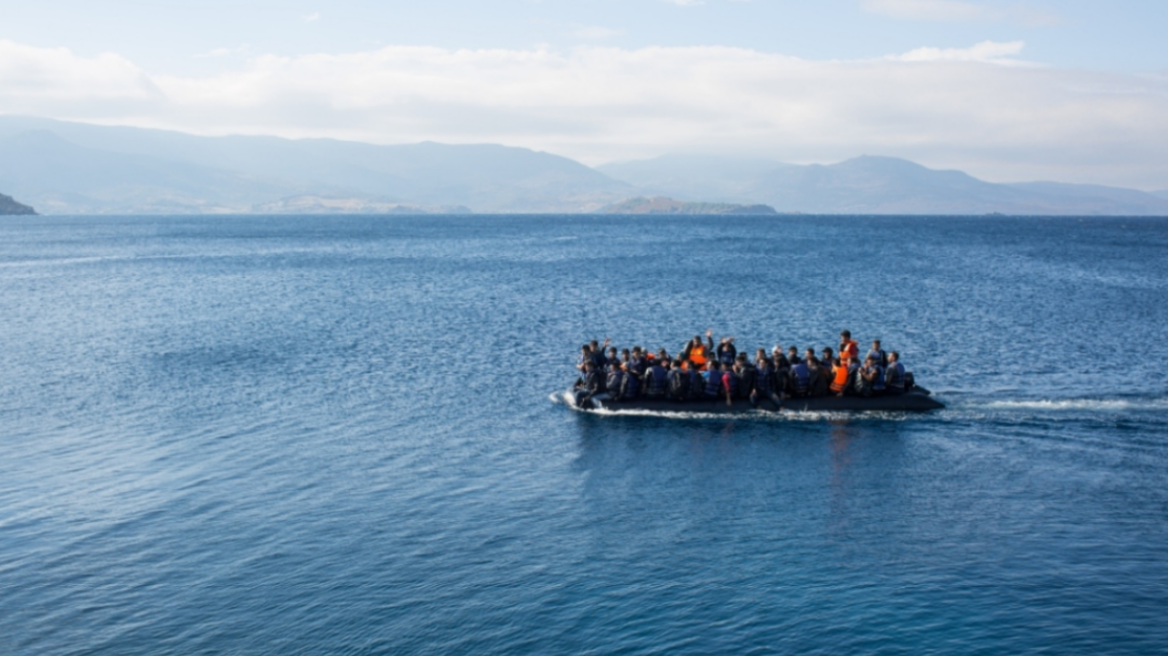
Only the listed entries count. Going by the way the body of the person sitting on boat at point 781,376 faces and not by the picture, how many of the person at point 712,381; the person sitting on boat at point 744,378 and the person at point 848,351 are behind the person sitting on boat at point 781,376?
1

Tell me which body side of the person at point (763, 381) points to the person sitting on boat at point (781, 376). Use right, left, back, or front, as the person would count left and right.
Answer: left

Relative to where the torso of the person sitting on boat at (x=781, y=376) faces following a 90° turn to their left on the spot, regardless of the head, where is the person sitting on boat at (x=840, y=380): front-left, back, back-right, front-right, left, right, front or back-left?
front-left

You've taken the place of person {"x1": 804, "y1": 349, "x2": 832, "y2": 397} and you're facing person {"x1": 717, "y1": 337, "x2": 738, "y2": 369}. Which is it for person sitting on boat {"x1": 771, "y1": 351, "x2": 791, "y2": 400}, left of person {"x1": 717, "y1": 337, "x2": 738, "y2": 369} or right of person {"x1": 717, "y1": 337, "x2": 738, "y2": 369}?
left

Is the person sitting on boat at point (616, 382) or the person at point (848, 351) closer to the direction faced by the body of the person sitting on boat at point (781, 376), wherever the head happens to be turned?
the person sitting on boat

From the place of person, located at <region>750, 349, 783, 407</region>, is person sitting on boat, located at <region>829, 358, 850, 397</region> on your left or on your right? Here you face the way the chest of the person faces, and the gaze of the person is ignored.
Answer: on your left

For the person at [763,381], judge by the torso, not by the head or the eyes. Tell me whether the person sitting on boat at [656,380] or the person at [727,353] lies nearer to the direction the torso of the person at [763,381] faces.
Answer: the person sitting on boat

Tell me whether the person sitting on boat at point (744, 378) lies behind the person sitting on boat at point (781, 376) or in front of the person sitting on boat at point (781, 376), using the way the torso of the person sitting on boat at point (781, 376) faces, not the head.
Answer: in front

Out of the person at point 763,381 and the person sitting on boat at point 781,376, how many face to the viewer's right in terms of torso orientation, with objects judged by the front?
0

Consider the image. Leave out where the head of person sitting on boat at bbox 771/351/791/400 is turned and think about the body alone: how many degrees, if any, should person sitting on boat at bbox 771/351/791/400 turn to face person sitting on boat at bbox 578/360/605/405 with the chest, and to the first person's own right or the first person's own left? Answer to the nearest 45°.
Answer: approximately 45° to the first person's own right

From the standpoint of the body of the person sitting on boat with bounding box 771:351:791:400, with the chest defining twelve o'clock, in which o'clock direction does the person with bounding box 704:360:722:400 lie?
The person is roughly at 1 o'clock from the person sitting on boat.

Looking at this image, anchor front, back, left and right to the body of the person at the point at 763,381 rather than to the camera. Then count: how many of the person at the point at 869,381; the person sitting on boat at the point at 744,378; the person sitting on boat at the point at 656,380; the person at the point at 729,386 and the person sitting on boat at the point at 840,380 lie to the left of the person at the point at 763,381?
2

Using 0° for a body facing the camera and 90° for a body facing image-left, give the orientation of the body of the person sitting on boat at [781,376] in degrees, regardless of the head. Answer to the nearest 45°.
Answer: approximately 45°

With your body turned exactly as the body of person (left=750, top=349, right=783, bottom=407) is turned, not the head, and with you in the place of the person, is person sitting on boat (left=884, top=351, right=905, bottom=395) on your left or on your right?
on your left
